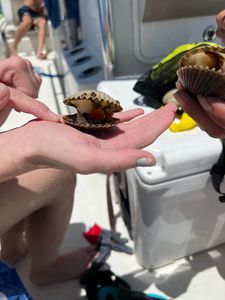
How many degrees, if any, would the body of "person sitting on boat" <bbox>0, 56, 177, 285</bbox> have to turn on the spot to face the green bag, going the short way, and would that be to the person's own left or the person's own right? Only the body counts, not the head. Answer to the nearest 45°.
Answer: approximately 45° to the person's own left

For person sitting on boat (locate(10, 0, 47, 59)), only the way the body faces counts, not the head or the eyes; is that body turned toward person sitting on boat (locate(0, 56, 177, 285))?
yes

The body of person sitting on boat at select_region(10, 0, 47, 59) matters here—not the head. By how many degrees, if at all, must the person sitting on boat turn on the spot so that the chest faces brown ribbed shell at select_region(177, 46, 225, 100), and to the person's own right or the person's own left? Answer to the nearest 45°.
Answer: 0° — they already face it

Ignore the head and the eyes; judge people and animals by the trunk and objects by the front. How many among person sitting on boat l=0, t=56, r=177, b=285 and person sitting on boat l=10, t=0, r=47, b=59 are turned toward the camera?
1

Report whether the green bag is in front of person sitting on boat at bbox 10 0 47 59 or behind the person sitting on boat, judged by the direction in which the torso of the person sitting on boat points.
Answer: in front

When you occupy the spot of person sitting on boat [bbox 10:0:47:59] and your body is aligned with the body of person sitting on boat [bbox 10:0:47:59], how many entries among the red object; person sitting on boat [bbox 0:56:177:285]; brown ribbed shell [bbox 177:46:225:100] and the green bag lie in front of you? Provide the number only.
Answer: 4

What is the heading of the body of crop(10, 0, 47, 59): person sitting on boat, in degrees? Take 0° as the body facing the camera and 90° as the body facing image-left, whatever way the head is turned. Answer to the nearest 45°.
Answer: approximately 0°

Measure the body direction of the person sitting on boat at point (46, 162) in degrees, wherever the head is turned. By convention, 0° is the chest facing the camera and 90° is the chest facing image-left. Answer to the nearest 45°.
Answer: approximately 270°

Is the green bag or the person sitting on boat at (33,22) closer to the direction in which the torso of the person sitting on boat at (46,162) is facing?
the green bag

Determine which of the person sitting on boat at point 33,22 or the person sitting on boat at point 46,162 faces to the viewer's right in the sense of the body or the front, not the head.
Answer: the person sitting on boat at point 46,162

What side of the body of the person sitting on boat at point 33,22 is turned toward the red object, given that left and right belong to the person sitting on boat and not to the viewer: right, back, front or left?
front

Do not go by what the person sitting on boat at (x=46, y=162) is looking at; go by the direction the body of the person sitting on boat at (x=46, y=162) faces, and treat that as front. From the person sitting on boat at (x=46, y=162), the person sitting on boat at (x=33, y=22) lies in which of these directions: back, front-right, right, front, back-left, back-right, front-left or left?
left
